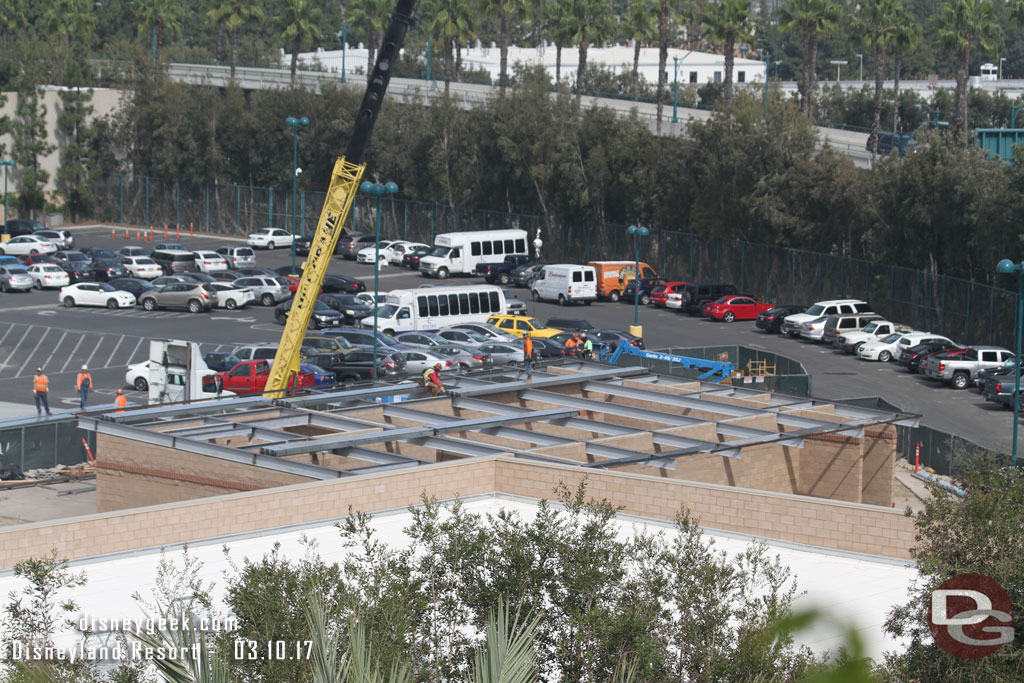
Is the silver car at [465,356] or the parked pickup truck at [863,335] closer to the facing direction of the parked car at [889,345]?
the silver car

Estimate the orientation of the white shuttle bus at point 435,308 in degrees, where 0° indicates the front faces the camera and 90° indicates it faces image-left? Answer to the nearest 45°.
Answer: approximately 45°

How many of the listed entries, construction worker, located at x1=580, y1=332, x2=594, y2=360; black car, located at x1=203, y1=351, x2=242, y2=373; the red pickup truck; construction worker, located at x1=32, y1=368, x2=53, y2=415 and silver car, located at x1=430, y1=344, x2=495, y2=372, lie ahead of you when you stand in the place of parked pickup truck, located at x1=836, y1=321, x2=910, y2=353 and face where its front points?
5

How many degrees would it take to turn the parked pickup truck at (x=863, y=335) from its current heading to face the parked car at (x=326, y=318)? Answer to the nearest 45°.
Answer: approximately 45° to its right

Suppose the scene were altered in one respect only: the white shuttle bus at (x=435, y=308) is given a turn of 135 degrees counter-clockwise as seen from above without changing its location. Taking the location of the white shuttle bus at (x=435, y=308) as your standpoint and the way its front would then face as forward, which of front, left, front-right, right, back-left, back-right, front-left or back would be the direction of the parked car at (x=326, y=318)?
back

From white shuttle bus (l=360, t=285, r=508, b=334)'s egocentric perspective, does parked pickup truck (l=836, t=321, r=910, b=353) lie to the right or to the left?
on its left

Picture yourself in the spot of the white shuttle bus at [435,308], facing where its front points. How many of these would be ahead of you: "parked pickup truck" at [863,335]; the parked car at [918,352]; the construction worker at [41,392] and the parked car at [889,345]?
1

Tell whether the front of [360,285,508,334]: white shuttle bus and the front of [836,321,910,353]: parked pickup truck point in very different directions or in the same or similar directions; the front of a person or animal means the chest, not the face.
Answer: same or similar directions

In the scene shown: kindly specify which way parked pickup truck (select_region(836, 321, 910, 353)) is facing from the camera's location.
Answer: facing the viewer and to the left of the viewer

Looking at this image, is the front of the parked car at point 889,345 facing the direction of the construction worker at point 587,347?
yes

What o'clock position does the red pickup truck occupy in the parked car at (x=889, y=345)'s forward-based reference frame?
The red pickup truck is roughly at 12 o'clock from the parked car.
